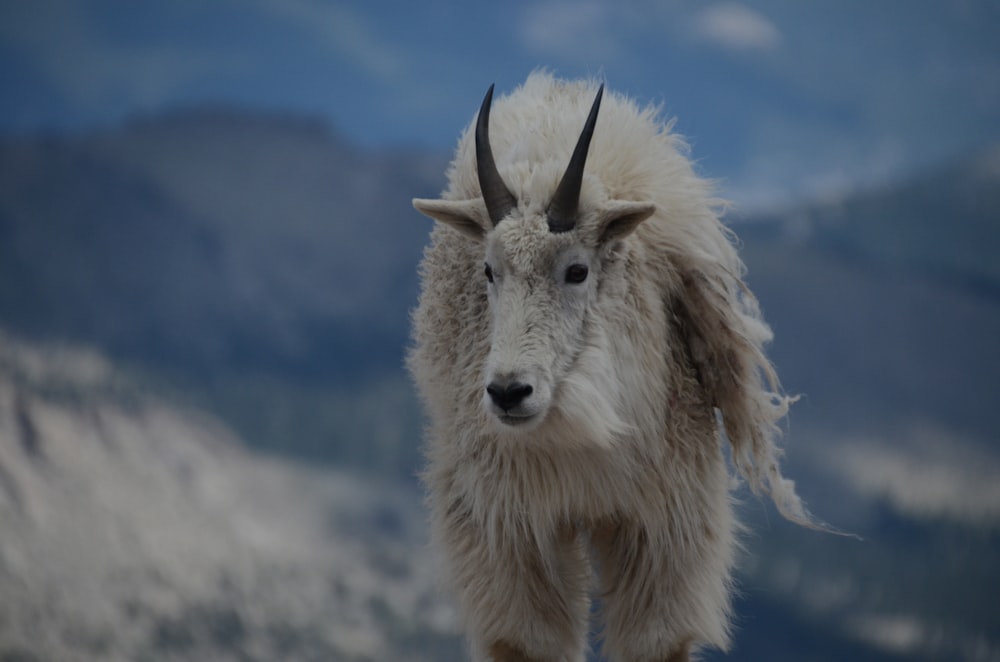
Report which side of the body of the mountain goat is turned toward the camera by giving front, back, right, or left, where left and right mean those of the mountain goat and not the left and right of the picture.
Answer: front
